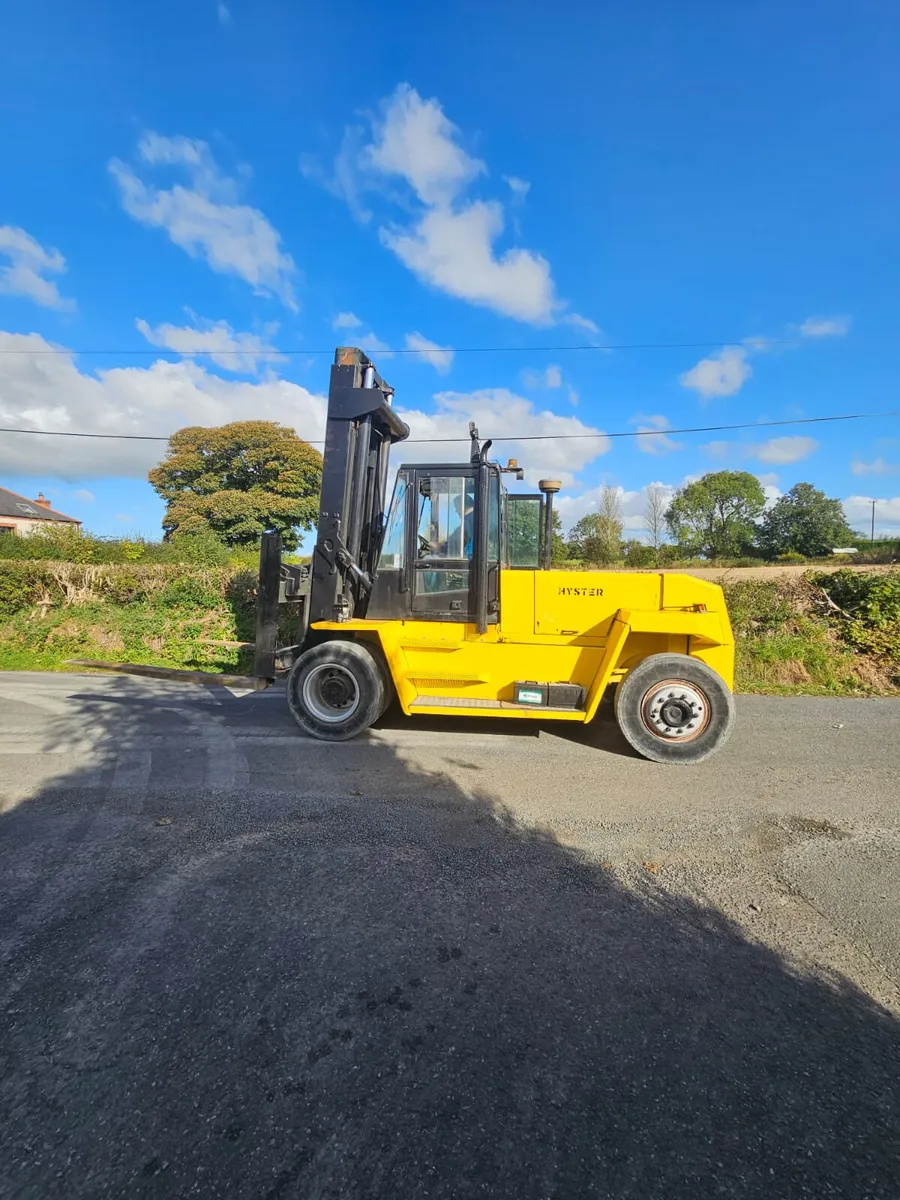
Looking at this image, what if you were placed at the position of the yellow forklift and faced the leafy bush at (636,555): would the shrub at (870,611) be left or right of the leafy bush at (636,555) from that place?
right

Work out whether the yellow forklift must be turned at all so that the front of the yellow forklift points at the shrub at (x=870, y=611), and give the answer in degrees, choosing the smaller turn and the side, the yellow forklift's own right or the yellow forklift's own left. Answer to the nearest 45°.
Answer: approximately 135° to the yellow forklift's own right

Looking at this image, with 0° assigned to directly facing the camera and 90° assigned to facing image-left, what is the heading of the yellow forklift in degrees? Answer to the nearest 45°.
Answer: approximately 90°

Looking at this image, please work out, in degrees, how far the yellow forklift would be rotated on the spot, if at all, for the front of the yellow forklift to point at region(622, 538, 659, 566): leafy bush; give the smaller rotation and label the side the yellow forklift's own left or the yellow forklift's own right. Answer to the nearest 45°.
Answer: approximately 90° to the yellow forklift's own right

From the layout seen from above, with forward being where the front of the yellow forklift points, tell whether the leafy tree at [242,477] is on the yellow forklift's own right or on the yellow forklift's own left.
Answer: on the yellow forklift's own right
